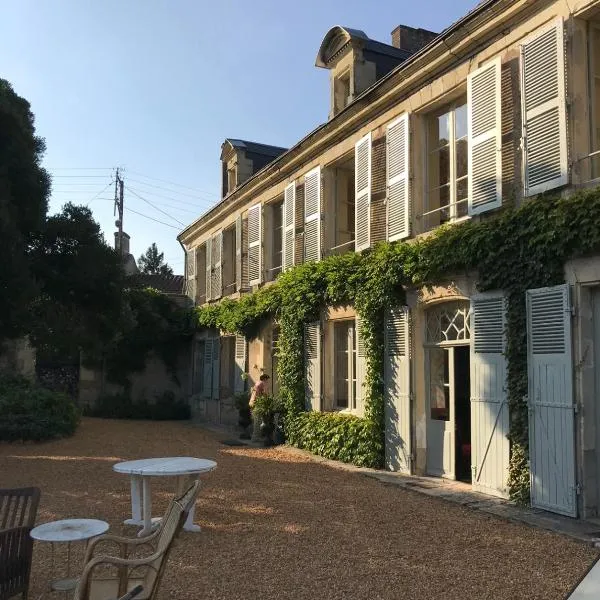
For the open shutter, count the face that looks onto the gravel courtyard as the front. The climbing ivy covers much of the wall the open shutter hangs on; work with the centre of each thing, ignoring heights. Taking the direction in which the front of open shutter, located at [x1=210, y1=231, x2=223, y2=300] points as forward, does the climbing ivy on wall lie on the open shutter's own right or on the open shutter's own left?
on the open shutter's own left

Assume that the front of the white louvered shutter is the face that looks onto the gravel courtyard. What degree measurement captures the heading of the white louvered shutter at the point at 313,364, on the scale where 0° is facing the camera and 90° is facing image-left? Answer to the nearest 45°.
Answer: approximately 45°

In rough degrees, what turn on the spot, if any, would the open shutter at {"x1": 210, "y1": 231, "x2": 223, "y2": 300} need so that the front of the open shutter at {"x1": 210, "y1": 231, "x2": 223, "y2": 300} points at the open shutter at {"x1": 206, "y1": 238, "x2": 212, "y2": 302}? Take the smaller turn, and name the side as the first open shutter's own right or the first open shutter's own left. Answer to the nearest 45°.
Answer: approximately 135° to the first open shutter's own right

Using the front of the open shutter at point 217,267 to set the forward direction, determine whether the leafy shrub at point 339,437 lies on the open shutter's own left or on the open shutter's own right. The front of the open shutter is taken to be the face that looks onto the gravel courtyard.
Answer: on the open shutter's own left

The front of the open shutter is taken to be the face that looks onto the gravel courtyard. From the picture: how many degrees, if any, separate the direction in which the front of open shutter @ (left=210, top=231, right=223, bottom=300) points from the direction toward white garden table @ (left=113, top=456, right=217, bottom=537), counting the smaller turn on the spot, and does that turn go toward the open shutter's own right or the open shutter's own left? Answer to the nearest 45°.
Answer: approximately 45° to the open shutter's own left

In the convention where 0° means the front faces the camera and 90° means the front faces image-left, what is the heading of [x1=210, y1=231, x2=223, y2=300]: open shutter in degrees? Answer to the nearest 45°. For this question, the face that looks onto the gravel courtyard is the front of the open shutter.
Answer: approximately 45°

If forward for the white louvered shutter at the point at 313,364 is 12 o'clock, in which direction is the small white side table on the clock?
The small white side table is roughly at 11 o'clock from the white louvered shutter.
